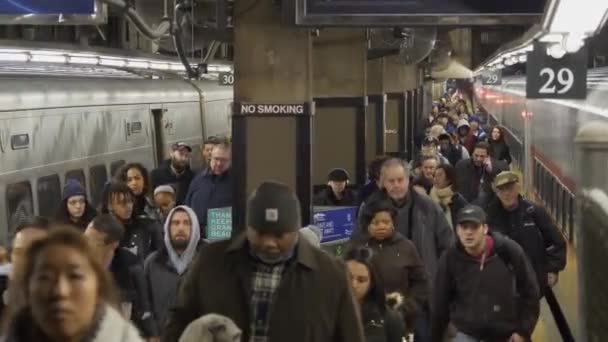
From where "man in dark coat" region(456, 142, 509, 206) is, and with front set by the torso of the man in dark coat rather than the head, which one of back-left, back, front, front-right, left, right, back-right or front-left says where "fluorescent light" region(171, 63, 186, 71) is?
back-right

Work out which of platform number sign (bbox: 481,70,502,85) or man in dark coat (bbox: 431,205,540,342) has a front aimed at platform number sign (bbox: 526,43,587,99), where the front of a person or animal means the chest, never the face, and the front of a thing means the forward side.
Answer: platform number sign (bbox: 481,70,502,85)

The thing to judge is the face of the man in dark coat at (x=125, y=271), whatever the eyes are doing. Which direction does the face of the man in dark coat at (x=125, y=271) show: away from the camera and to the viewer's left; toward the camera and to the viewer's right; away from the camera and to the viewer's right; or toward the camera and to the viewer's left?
toward the camera and to the viewer's left

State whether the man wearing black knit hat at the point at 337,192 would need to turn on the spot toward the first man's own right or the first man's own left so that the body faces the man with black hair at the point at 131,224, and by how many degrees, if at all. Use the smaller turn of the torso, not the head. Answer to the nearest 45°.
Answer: approximately 45° to the first man's own right

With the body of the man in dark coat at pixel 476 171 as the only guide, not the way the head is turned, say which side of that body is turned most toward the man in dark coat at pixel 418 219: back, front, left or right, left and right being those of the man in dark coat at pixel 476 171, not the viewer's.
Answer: front

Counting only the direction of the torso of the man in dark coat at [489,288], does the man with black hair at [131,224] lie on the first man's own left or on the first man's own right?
on the first man's own right

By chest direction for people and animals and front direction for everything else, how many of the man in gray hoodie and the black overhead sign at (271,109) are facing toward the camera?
2

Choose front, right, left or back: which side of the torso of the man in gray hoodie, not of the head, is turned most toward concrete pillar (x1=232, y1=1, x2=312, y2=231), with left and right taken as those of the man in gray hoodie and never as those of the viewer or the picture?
back

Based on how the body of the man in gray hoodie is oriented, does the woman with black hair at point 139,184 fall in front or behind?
behind

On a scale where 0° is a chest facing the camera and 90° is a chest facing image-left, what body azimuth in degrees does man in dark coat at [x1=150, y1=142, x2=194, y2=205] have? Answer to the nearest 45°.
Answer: approximately 0°

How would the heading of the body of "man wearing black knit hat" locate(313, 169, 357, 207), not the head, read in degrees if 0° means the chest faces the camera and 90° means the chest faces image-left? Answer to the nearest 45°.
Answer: approximately 0°
